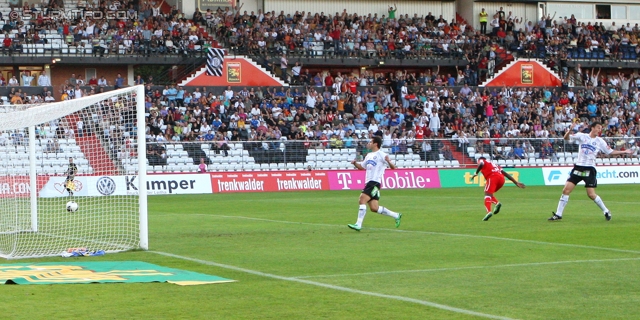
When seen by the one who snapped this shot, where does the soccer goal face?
facing away from the viewer and to the right of the viewer

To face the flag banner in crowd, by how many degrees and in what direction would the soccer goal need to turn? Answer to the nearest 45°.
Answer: approximately 45° to its left
